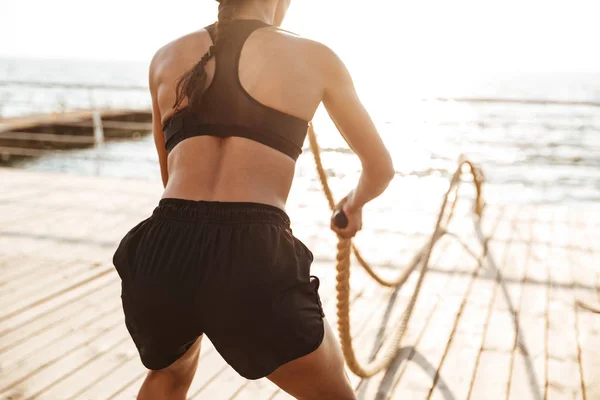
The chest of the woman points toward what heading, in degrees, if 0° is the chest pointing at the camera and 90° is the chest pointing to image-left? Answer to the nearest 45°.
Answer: approximately 180°

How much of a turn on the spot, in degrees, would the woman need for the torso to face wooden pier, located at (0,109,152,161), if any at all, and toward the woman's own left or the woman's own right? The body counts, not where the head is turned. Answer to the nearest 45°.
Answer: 0° — they already face it
